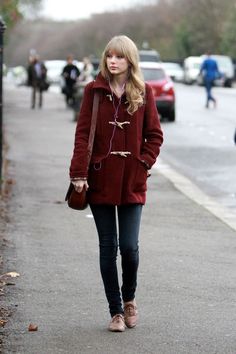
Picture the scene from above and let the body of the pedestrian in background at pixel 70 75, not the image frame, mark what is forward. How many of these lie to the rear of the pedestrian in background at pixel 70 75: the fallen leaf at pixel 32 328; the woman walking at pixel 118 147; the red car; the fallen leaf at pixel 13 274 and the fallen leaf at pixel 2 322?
0

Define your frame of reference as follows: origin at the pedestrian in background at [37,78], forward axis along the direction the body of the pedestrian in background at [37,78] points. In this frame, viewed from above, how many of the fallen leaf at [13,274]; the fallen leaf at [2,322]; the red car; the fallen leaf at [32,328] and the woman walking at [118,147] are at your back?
0

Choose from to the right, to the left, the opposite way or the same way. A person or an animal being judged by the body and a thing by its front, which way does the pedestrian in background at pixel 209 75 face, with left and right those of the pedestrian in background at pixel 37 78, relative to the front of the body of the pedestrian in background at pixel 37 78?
the opposite way

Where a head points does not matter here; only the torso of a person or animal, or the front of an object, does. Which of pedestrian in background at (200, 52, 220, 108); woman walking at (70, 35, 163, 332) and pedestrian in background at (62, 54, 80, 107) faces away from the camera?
pedestrian in background at (200, 52, 220, 108)

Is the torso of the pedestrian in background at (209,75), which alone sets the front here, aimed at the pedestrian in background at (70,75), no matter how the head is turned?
no

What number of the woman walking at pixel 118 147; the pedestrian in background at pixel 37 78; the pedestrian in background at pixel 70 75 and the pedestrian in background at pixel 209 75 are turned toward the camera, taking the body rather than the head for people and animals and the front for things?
3

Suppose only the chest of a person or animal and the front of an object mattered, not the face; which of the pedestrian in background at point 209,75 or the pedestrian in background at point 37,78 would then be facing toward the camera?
the pedestrian in background at point 37,78

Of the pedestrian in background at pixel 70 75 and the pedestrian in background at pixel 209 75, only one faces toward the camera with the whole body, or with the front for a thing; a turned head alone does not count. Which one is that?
the pedestrian in background at pixel 70 75

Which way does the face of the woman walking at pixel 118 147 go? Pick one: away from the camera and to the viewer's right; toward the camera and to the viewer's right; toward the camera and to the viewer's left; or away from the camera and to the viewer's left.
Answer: toward the camera and to the viewer's left

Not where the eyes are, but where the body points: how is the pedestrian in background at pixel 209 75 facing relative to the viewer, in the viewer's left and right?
facing away from the viewer

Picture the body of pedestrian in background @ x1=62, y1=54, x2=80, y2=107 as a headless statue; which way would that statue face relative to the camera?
toward the camera

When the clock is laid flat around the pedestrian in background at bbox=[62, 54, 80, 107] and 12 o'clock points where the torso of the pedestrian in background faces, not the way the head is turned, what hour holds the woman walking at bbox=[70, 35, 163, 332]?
The woman walking is roughly at 12 o'clock from the pedestrian in background.

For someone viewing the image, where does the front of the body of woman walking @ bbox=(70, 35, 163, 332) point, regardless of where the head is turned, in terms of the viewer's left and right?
facing the viewer

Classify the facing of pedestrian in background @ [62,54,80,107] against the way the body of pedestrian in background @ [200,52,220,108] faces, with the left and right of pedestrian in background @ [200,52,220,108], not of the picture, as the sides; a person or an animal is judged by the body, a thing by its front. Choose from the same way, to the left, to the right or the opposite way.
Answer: the opposite way

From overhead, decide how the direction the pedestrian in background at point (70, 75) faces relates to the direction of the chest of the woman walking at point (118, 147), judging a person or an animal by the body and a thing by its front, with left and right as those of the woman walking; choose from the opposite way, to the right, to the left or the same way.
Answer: the same way

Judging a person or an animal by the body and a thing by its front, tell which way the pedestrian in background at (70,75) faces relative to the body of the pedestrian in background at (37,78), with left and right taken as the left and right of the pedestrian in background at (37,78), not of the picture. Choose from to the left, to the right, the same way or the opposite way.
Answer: the same way

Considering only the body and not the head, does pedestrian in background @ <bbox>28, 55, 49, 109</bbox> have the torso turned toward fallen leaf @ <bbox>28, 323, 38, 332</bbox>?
yes

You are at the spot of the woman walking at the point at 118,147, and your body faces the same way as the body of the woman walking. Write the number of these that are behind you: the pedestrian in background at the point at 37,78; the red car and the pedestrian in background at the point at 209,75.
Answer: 3

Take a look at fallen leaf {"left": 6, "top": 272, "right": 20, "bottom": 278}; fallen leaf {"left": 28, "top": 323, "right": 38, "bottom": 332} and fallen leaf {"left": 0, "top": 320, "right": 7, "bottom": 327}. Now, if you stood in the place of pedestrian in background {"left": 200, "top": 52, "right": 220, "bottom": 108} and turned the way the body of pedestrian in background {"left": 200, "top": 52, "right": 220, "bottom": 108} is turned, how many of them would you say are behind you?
3
